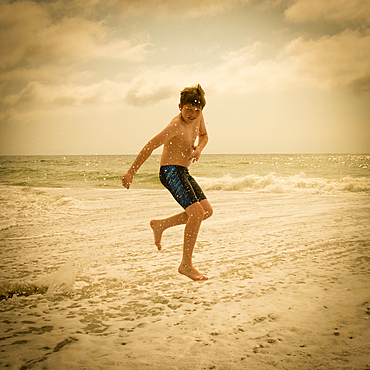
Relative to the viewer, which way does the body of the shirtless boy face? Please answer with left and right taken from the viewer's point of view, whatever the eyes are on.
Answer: facing the viewer and to the right of the viewer

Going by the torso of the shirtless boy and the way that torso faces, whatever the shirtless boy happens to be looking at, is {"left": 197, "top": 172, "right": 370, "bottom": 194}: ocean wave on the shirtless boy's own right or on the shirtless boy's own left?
on the shirtless boy's own left

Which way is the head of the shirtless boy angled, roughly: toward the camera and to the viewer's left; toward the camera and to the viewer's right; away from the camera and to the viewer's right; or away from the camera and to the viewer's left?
toward the camera and to the viewer's right
